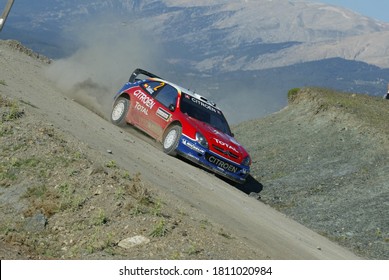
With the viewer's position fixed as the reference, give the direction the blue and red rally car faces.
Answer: facing the viewer and to the right of the viewer
